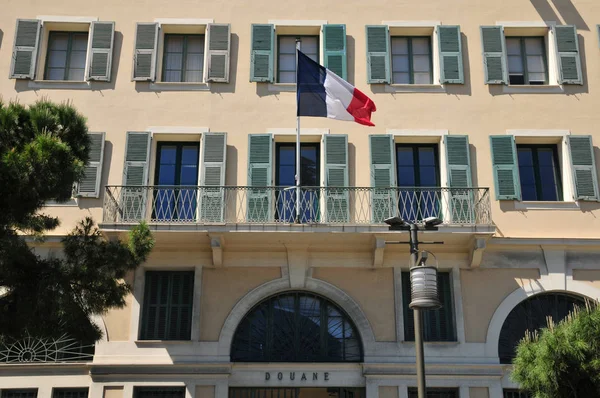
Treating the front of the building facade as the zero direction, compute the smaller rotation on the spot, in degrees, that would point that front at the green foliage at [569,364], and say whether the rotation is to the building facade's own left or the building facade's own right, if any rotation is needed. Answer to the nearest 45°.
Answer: approximately 45° to the building facade's own left

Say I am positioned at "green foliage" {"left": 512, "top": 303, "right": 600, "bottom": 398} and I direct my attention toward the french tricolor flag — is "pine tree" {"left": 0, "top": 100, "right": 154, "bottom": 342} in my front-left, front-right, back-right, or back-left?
front-left

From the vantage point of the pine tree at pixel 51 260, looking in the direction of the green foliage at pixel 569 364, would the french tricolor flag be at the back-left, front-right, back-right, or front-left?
front-left

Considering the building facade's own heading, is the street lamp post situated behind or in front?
in front

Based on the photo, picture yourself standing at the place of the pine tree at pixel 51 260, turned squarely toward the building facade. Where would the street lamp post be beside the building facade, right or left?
right

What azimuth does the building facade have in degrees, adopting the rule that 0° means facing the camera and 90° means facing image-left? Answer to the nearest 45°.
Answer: approximately 0°

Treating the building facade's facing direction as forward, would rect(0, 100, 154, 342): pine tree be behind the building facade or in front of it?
in front

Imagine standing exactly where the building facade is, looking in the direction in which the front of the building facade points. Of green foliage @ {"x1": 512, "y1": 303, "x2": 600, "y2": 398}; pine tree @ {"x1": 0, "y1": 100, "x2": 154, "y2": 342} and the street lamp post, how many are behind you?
0

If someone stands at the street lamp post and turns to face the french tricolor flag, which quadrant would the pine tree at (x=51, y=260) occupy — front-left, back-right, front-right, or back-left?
front-left
